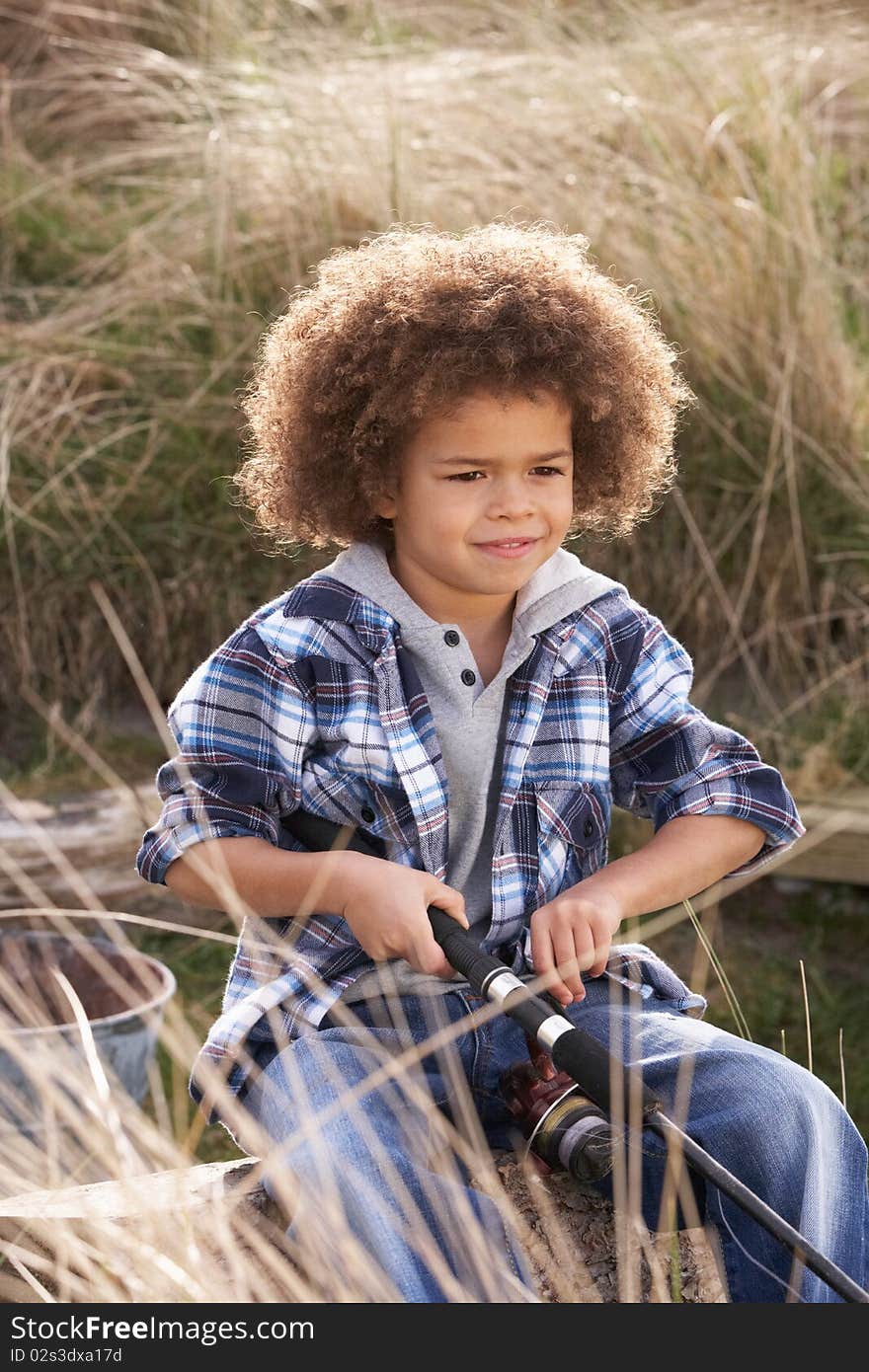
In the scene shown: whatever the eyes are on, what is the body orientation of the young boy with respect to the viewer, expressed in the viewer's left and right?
facing the viewer and to the right of the viewer

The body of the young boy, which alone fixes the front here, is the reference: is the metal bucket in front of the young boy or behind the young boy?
behind
